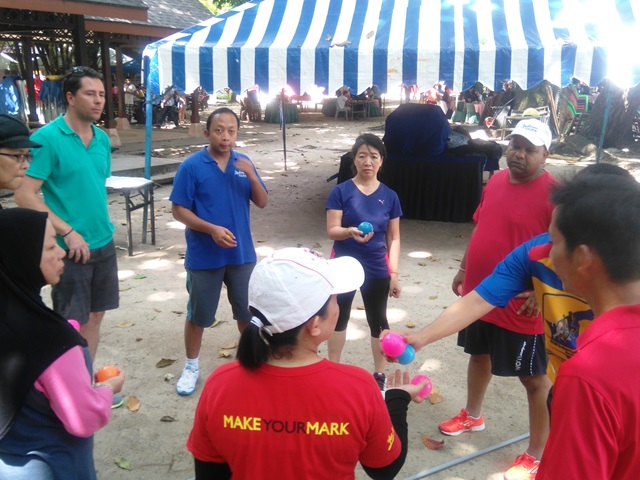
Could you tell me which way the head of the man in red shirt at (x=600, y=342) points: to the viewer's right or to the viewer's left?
to the viewer's left

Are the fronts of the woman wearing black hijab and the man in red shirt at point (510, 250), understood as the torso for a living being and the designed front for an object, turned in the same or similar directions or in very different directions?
very different directions

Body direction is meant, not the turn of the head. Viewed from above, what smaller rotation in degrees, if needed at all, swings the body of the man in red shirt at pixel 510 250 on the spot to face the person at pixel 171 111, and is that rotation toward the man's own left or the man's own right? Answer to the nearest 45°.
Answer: approximately 90° to the man's own right

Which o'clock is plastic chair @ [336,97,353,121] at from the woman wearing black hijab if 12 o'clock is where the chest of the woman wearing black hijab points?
The plastic chair is roughly at 10 o'clock from the woman wearing black hijab.

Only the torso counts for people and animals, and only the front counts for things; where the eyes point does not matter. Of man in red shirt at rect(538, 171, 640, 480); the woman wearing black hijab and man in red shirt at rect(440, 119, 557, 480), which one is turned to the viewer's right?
the woman wearing black hijab

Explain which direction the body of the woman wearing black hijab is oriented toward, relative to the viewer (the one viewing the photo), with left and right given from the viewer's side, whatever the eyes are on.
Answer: facing to the right of the viewer

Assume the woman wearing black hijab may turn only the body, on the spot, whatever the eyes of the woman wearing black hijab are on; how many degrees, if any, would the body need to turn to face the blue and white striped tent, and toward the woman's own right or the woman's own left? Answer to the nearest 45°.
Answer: approximately 45° to the woman's own left

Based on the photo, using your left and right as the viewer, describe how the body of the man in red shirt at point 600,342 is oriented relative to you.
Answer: facing away from the viewer and to the left of the viewer

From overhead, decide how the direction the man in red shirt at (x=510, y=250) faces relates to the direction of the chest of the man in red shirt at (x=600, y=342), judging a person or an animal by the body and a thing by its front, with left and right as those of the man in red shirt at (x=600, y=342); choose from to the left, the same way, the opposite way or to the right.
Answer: to the left

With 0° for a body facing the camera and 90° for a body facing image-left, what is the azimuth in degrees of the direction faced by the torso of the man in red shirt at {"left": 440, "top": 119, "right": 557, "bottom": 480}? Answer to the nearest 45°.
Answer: approximately 45°

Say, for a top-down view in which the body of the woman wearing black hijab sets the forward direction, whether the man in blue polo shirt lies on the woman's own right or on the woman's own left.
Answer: on the woman's own left

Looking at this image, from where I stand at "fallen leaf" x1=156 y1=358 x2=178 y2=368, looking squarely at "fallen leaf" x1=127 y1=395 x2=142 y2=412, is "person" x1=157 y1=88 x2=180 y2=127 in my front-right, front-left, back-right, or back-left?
back-right

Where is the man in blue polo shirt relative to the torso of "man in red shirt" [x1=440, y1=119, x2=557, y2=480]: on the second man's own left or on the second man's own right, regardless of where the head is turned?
on the second man's own right
